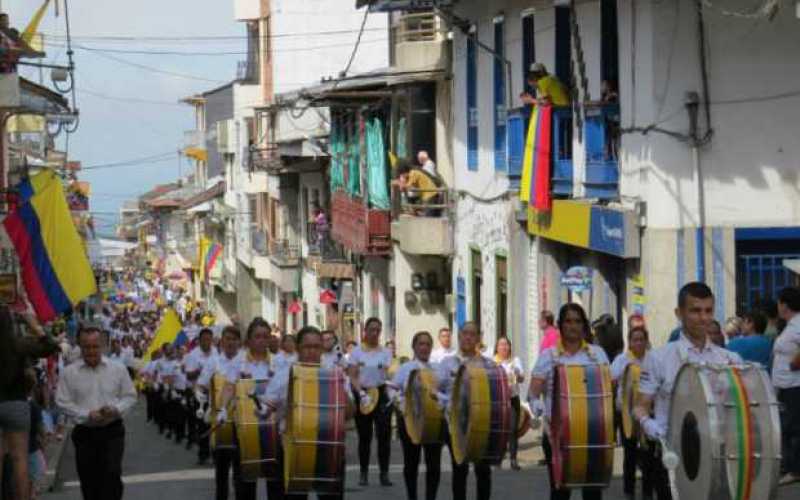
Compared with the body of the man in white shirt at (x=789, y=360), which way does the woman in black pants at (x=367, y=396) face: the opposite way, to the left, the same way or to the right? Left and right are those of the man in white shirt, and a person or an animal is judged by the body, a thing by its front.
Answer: to the left

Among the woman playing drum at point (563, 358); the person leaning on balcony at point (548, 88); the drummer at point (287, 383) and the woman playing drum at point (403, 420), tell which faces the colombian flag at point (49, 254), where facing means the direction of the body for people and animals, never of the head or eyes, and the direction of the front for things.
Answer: the person leaning on balcony

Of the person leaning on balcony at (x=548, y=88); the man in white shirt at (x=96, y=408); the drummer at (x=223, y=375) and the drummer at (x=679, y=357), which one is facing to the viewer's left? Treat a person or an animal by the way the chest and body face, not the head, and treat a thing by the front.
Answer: the person leaning on balcony

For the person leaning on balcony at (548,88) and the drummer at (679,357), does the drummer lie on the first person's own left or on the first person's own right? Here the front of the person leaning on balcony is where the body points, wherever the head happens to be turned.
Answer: on the first person's own left

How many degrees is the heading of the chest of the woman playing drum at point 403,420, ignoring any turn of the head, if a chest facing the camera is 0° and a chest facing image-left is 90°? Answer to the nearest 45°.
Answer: approximately 0°

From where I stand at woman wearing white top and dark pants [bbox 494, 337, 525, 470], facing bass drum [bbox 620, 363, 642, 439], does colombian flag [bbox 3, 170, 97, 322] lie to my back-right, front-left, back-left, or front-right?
back-right

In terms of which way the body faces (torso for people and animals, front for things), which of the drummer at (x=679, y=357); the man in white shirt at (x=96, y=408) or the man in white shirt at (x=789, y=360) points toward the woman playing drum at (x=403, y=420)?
the man in white shirt at (x=789, y=360)

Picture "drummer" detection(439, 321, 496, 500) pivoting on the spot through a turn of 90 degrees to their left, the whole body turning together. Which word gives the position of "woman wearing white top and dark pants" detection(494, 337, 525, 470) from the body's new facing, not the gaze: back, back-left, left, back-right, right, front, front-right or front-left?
left

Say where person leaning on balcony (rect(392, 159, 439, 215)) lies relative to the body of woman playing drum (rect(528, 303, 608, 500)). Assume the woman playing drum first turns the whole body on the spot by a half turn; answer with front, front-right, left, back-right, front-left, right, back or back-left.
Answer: front
